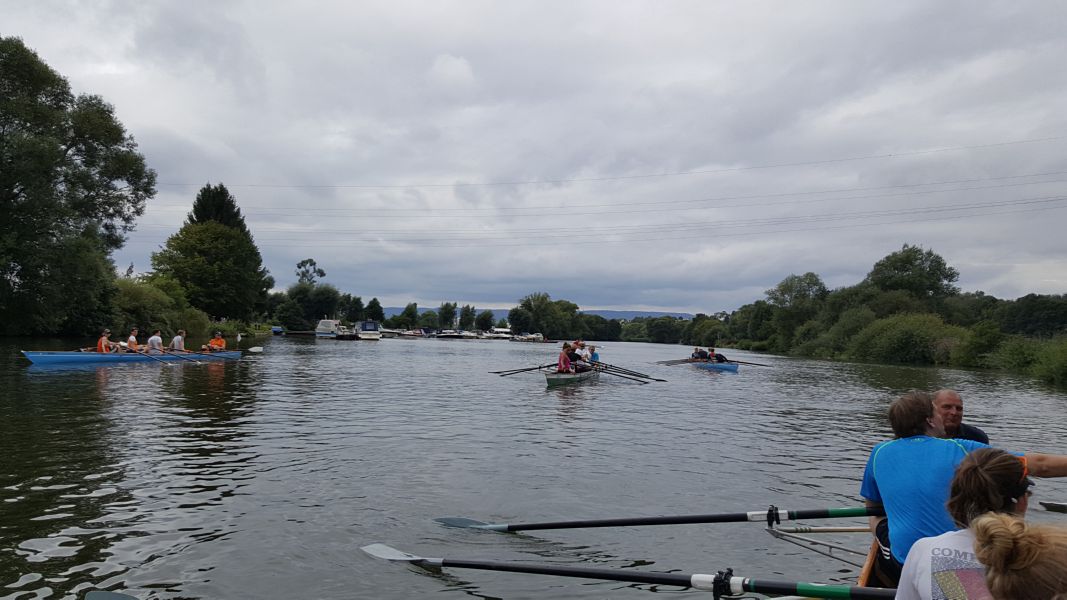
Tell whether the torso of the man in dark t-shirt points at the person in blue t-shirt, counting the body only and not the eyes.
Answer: yes

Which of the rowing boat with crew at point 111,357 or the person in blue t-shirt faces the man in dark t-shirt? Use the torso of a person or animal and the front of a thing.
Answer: the person in blue t-shirt

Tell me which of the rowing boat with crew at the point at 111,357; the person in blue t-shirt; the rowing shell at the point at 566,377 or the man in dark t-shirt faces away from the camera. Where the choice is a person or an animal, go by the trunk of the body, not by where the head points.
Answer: the person in blue t-shirt

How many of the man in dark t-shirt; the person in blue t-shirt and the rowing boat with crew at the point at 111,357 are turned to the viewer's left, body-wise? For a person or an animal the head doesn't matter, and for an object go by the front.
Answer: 1

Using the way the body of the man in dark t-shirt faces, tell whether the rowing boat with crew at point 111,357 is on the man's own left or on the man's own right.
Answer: on the man's own right

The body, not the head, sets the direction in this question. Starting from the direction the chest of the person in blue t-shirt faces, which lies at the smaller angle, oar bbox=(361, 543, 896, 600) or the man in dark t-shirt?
the man in dark t-shirt

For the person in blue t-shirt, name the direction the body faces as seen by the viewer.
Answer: away from the camera

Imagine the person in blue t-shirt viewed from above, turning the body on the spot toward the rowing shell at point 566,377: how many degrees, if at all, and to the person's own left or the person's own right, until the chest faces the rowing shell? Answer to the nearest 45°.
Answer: approximately 45° to the person's own left

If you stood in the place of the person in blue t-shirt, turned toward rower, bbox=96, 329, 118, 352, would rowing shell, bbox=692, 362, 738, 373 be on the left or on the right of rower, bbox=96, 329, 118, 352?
right
